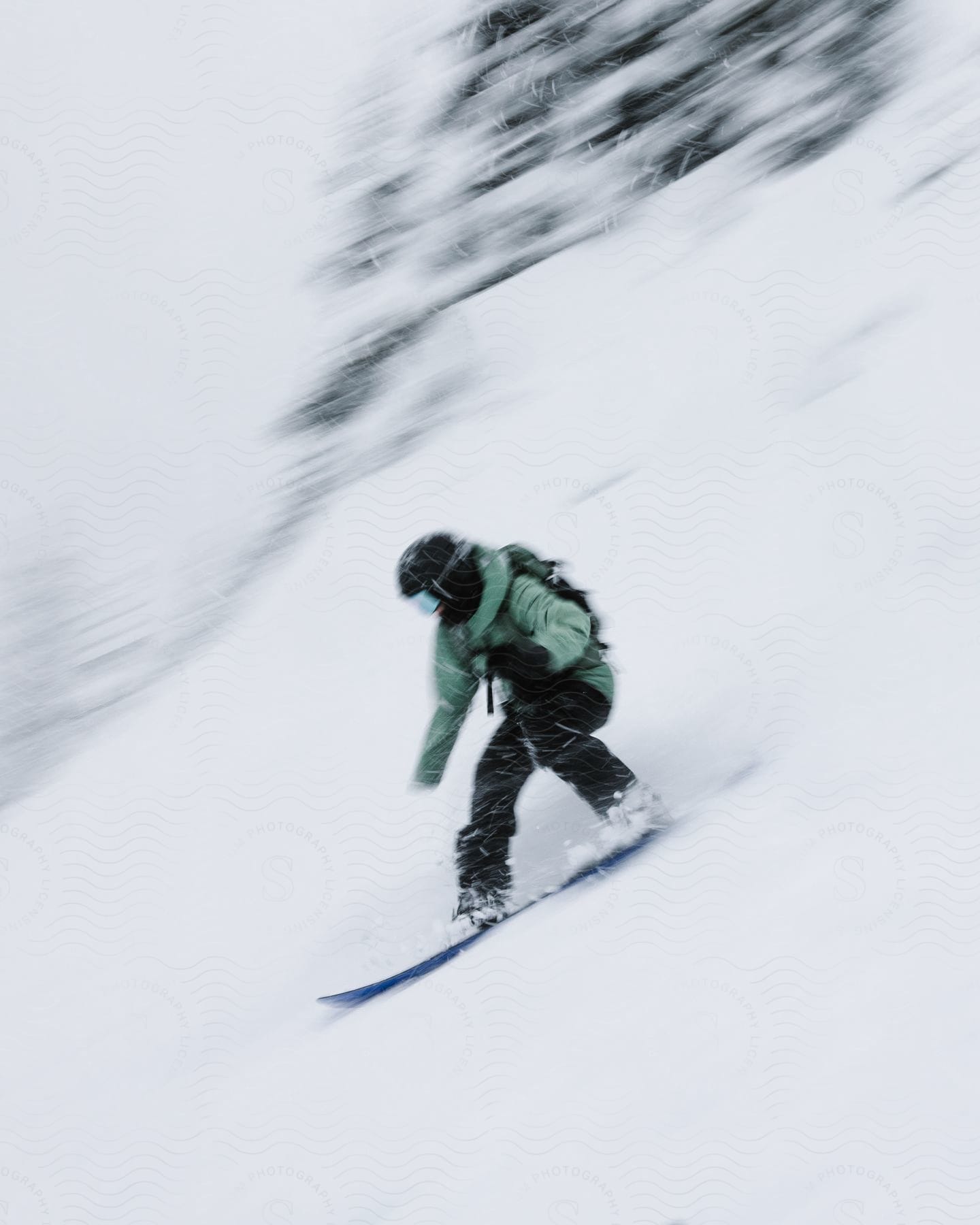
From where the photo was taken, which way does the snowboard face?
to the viewer's left

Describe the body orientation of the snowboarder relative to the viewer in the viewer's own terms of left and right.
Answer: facing the viewer and to the left of the viewer
